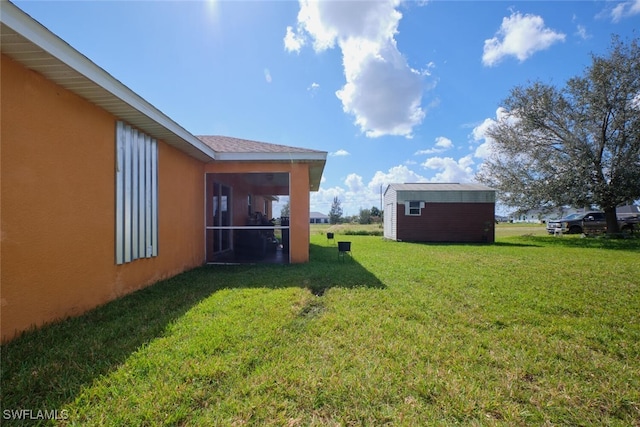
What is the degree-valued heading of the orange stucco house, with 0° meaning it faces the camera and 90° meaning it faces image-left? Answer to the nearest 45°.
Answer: approximately 90°

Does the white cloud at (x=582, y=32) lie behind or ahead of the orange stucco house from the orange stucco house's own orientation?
behind

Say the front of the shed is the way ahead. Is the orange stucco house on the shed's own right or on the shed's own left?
on the shed's own left

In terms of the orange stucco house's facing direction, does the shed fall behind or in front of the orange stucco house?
behind

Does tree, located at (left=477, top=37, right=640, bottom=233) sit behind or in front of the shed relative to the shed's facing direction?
behind

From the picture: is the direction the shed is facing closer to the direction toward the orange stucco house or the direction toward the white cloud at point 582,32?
the orange stucco house

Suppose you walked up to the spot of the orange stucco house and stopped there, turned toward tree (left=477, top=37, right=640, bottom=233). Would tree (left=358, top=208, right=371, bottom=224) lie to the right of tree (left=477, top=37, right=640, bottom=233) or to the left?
left

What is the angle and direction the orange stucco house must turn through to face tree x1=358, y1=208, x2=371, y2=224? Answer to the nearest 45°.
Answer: approximately 135° to its right
